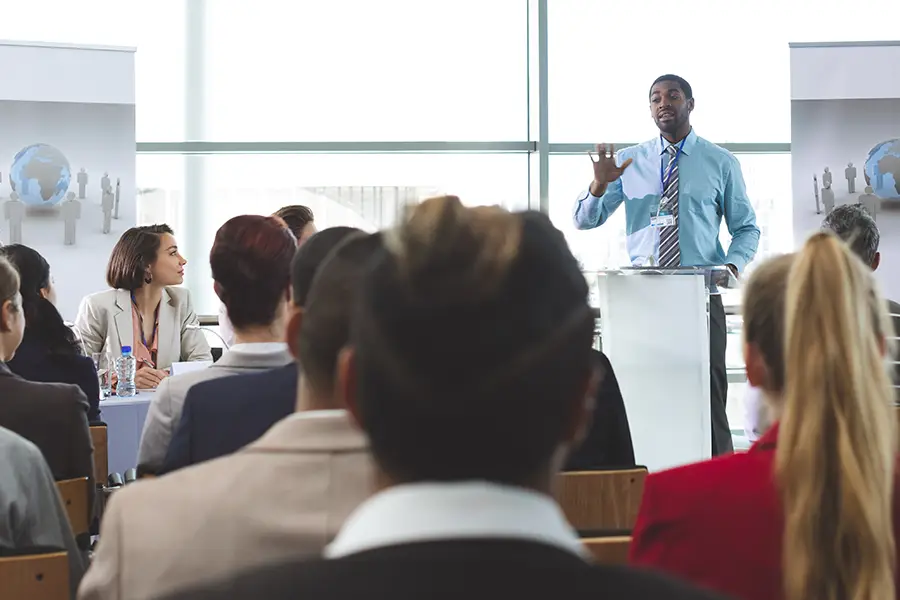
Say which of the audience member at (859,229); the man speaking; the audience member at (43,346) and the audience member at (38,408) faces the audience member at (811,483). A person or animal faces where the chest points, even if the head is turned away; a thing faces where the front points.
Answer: the man speaking

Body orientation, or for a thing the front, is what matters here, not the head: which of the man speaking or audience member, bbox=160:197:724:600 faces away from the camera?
the audience member

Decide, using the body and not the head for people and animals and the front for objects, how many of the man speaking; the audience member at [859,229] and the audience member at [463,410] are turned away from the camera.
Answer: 2

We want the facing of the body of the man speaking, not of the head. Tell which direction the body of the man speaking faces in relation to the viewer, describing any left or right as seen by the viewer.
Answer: facing the viewer

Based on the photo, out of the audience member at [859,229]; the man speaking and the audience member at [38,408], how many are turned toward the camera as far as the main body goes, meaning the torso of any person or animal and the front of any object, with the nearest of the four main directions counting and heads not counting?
1

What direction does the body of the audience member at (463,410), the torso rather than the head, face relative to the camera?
away from the camera

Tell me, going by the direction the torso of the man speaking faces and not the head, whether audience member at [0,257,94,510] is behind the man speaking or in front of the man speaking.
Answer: in front

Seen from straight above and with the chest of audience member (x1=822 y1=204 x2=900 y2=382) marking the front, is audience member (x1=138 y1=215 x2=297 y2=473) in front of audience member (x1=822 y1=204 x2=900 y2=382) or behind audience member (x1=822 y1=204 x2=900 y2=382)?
behind

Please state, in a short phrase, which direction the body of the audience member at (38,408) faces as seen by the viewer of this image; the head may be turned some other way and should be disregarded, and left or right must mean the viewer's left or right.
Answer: facing away from the viewer and to the right of the viewer

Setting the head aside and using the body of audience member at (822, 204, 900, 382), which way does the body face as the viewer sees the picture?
away from the camera

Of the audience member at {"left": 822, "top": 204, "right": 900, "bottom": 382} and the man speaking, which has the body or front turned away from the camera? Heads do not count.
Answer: the audience member

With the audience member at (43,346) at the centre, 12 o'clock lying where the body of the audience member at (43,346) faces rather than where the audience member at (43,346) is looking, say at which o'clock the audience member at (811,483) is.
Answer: the audience member at (811,483) is roughly at 4 o'clock from the audience member at (43,346).

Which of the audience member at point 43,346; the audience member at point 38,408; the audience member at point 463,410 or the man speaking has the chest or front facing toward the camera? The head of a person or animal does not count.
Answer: the man speaking

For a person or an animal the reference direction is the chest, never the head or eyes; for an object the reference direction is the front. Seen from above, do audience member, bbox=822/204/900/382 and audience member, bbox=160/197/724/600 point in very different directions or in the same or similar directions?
same or similar directions

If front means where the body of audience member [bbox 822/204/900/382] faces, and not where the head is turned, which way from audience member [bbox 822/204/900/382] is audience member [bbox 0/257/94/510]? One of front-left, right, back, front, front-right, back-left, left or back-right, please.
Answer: back-left

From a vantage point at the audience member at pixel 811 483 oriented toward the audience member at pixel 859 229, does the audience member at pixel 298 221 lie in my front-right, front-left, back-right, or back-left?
front-left

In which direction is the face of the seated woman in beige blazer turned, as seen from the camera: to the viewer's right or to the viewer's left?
to the viewer's right
